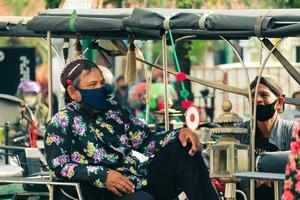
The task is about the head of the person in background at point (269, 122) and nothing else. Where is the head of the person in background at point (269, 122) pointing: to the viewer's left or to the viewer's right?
to the viewer's left

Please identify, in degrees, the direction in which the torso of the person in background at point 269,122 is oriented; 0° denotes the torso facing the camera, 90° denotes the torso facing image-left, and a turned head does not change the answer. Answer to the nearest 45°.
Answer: approximately 45°

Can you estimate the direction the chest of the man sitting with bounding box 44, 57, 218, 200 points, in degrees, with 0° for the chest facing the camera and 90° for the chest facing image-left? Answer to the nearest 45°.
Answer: approximately 315°

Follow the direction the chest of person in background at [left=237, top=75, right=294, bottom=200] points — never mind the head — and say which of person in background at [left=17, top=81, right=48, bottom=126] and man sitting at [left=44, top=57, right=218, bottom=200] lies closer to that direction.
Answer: the man sitting
